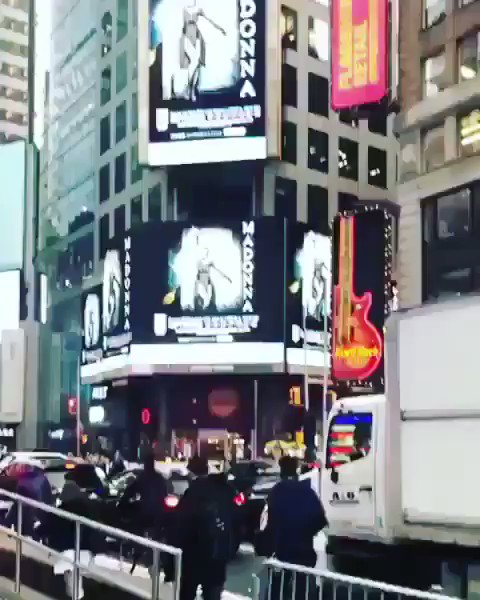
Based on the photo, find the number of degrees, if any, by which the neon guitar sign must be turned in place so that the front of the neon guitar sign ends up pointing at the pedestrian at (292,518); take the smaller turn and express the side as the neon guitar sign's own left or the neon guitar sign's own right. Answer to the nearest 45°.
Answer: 0° — it already faces them

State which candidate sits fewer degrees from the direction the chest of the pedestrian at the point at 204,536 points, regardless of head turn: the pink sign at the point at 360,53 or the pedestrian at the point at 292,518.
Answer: the pink sign

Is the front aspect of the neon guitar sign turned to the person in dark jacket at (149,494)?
yes

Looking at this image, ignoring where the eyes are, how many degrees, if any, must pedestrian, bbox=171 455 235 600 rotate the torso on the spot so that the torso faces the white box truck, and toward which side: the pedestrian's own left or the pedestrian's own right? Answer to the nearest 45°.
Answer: approximately 90° to the pedestrian's own right

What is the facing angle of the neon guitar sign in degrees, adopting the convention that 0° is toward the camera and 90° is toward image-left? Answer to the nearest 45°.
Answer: approximately 0°

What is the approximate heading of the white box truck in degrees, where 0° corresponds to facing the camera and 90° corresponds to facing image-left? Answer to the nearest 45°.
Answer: approximately 135°

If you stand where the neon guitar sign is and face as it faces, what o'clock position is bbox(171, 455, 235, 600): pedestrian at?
The pedestrian is roughly at 12 o'clock from the neon guitar sign.

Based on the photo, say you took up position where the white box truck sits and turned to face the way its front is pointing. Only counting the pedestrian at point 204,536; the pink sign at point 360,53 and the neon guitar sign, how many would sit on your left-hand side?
1

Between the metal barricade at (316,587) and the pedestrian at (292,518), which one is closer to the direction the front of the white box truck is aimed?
the pedestrian

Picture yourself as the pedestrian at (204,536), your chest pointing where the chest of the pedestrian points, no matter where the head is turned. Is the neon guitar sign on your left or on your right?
on your right

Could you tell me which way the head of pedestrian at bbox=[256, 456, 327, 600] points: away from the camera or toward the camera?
away from the camera

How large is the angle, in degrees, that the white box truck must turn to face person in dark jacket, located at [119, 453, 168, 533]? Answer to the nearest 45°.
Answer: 0° — it already faces them

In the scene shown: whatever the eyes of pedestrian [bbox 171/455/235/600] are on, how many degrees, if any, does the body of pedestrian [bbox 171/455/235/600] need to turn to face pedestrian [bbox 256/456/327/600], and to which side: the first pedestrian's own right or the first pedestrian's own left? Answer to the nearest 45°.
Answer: approximately 90° to the first pedestrian's own right

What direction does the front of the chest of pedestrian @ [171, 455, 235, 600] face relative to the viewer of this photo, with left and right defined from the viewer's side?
facing away from the viewer and to the left of the viewer
